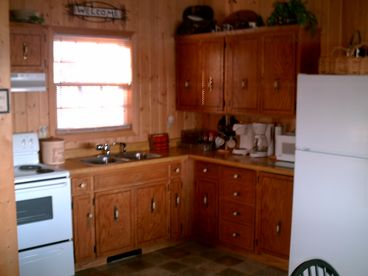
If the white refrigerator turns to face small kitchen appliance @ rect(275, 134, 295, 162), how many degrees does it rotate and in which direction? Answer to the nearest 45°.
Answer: approximately 90° to its right

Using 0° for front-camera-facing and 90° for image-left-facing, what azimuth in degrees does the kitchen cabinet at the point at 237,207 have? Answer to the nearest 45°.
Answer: approximately 45°

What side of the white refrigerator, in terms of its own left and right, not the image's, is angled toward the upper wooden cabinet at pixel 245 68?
right

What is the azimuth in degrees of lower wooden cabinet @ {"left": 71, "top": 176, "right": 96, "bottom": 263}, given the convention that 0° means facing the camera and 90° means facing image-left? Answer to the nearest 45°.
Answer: approximately 315°

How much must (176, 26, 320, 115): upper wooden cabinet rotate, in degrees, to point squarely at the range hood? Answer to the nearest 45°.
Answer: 0° — it already faces it
